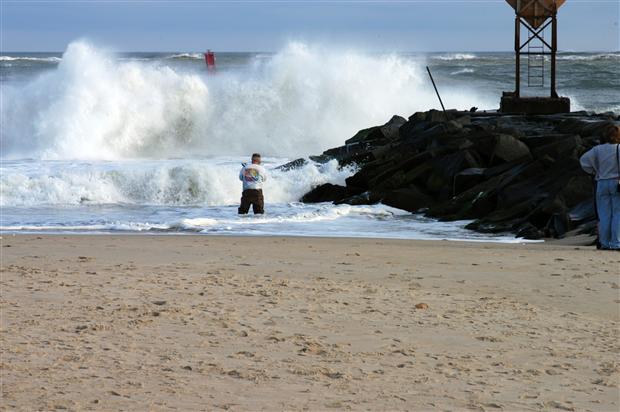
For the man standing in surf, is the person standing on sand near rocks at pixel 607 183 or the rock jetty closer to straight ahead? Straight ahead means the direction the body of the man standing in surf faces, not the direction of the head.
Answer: the rock jetty

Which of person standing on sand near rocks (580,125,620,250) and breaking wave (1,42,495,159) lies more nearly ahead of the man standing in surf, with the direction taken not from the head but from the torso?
the breaking wave

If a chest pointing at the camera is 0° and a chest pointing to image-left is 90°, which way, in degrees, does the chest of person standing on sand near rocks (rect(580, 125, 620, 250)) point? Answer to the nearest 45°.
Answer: approximately 180°

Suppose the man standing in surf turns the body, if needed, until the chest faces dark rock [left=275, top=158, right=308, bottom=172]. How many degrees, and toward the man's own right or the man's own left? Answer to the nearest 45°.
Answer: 0° — they already face it

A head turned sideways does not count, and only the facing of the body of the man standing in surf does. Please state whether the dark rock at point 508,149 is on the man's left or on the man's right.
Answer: on the man's right

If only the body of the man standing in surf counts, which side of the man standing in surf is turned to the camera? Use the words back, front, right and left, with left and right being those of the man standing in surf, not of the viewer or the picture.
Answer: back

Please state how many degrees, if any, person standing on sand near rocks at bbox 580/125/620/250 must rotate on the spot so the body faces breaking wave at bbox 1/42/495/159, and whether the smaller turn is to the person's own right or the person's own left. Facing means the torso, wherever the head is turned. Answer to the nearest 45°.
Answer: approximately 45° to the person's own left

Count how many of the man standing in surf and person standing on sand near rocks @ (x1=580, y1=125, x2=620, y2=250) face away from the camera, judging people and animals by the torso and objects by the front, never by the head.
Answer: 2
